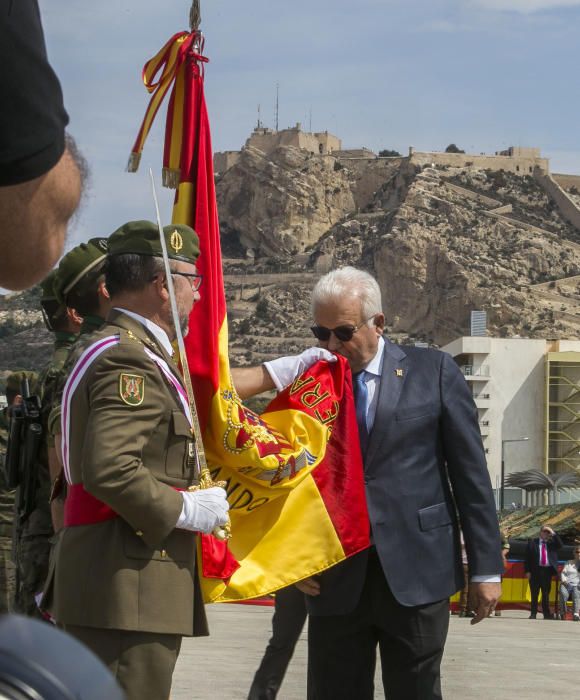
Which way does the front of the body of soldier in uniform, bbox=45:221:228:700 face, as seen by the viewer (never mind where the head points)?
to the viewer's right

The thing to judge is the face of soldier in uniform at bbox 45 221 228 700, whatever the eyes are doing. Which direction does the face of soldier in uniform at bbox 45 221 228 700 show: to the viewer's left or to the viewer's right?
to the viewer's right

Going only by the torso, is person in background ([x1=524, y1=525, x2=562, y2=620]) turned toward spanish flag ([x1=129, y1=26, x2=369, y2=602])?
yes

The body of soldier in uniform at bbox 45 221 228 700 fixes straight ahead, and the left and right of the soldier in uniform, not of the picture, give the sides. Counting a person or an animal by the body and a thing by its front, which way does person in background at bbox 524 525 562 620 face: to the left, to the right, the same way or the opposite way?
to the right

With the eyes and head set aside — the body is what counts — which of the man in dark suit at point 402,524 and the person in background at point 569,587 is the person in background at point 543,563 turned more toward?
the man in dark suit

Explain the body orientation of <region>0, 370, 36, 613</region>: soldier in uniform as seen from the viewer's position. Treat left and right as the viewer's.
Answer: facing to the right of the viewer

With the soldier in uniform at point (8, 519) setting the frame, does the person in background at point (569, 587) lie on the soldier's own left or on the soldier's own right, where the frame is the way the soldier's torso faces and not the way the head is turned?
on the soldier's own left

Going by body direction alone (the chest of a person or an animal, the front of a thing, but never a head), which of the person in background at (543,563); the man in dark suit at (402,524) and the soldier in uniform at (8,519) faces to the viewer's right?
the soldier in uniform

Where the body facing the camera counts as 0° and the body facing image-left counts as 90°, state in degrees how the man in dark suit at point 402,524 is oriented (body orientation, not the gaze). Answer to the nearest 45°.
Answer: approximately 45°

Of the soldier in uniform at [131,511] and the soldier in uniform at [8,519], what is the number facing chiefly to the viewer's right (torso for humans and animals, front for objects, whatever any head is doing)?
2

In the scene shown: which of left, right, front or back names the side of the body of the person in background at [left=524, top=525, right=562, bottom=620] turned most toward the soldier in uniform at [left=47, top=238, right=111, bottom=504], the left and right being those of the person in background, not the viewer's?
front

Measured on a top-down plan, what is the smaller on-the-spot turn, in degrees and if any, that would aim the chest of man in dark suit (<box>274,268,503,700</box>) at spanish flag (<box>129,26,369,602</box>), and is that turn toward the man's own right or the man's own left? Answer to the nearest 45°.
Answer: approximately 45° to the man's own right

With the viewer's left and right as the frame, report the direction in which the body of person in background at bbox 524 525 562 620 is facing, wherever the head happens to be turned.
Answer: facing the viewer

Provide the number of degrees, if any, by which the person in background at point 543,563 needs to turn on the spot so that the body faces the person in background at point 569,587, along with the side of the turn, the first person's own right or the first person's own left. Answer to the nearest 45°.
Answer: approximately 90° to the first person's own left
